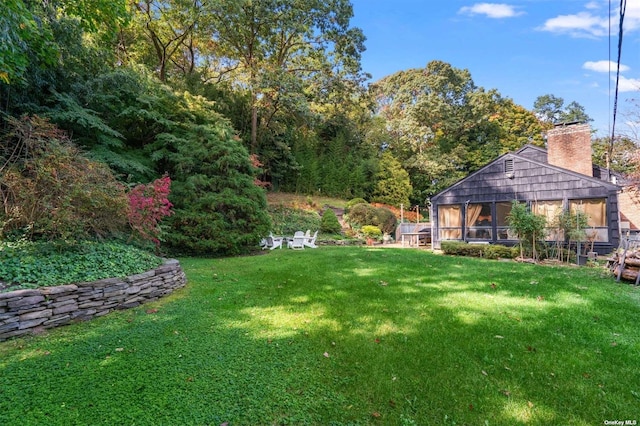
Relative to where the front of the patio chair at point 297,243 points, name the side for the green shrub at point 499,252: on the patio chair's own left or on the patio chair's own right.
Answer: on the patio chair's own left

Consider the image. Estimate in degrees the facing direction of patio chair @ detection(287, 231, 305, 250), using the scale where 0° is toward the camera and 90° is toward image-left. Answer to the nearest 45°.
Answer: approximately 45°

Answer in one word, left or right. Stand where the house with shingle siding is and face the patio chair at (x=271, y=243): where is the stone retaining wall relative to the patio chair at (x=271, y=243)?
left

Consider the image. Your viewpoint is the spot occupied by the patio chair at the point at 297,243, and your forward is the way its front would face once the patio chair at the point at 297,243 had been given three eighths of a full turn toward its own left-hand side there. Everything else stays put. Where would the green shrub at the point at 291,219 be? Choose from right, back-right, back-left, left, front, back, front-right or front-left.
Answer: left

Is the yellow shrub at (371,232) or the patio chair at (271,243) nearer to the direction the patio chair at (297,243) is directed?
the patio chair

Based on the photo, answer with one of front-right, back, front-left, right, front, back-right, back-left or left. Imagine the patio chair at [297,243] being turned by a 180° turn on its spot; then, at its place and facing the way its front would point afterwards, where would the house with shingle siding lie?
front-right

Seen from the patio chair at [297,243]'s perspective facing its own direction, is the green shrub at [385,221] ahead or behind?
behind
